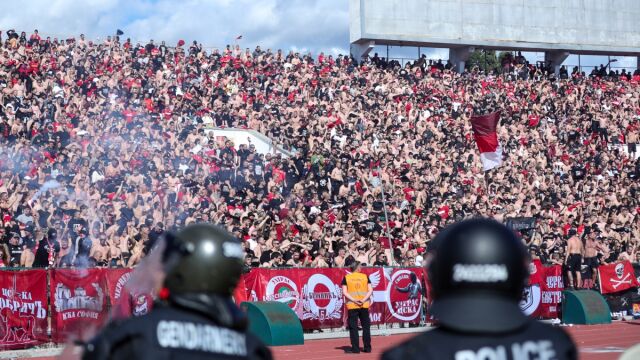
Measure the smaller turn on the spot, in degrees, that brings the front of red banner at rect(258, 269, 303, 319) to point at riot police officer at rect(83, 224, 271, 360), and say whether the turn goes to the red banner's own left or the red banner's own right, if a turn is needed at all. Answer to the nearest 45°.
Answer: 0° — it already faces them

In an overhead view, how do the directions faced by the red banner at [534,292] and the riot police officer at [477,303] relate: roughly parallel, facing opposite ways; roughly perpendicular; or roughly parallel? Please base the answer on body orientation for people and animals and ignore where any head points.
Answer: roughly parallel, facing opposite ways

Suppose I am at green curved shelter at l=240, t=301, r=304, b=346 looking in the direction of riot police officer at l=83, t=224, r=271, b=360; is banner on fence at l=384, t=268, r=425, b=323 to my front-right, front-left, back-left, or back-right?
back-left

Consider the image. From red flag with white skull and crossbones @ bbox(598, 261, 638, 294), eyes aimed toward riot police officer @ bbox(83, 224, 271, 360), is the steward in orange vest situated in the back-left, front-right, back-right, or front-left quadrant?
front-right

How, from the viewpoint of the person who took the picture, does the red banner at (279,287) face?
facing the viewer

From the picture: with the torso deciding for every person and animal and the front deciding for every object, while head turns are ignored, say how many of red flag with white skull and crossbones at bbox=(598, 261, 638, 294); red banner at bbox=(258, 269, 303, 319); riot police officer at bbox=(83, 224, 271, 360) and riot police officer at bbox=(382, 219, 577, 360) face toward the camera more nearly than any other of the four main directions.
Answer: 2

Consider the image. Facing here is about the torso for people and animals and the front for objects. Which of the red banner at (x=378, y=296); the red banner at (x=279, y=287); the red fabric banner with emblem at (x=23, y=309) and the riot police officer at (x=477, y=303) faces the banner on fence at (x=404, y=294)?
the riot police officer

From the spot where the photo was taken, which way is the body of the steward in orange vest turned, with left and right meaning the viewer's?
facing away from the viewer

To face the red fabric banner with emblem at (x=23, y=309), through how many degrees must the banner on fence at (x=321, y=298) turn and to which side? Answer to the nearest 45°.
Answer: approximately 45° to its right

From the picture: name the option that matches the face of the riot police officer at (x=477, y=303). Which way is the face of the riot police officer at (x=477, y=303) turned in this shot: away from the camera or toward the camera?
away from the camera

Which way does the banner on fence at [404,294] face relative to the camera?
toward the camera

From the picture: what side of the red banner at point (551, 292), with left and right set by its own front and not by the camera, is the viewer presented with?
front

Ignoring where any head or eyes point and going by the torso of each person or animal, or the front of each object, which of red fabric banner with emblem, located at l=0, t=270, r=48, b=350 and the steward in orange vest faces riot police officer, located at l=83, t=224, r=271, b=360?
the red fabric banner with emblem

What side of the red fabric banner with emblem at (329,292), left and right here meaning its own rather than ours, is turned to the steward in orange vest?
front

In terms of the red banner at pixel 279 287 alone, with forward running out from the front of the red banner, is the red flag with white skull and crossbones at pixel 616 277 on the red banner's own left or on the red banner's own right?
on the red banner's own left

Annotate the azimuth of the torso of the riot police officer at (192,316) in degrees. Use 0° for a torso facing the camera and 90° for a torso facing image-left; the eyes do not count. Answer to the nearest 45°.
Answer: approximately 135°
